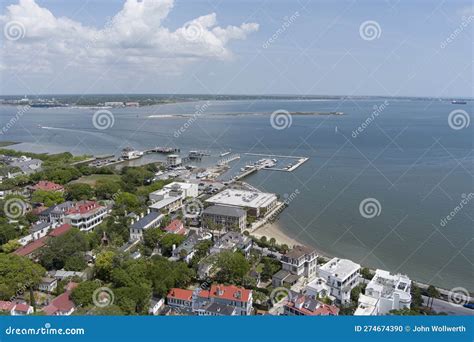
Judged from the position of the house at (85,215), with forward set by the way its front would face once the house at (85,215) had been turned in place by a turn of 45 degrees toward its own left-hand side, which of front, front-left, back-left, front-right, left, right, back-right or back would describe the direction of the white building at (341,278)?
front-right

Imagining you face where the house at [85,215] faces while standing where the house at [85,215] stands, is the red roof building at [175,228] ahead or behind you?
ahead

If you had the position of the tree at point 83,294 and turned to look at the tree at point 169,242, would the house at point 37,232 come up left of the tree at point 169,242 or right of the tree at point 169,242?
left

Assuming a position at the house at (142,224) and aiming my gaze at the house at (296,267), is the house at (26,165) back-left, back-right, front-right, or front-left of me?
back-left

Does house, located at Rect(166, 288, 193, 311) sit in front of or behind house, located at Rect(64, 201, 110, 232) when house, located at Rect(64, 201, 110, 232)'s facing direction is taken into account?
in front

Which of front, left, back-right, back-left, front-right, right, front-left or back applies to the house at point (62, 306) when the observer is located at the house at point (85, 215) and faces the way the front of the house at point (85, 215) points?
front-right

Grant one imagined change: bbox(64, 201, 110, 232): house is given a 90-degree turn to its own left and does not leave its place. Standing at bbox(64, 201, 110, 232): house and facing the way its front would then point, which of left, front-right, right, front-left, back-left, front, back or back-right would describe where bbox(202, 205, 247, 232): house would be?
front-right

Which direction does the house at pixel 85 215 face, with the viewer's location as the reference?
facing the viewer and to the right of the viewer

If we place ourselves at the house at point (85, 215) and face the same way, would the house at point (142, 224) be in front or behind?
in front

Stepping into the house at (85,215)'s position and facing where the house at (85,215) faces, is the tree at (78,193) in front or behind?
behind

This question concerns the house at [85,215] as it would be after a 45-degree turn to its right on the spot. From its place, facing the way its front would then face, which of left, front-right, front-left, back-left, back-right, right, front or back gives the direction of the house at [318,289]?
front-left

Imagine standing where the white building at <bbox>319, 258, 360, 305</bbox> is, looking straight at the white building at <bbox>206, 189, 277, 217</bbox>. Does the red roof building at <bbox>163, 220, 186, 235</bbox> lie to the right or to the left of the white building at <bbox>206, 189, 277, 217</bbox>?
left

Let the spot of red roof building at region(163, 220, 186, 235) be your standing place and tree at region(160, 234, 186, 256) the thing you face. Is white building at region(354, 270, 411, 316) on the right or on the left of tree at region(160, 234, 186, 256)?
left

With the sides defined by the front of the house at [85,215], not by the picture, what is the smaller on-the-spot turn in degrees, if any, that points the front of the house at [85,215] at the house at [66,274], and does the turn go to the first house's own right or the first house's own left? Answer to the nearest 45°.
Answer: approximately 45° to the first house's own right

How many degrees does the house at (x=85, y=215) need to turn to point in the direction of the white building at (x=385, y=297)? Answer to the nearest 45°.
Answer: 0° — it already faces it

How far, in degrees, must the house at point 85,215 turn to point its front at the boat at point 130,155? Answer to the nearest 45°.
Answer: approximately 135° to its left
